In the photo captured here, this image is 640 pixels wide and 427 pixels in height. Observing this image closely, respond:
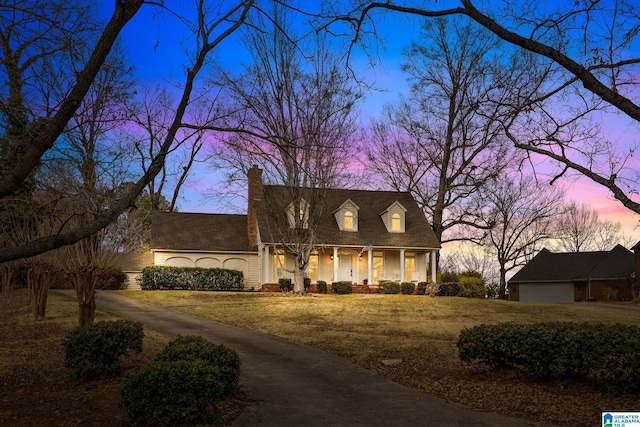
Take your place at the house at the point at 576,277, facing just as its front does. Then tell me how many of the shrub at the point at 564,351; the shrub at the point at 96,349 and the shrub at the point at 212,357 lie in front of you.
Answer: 3

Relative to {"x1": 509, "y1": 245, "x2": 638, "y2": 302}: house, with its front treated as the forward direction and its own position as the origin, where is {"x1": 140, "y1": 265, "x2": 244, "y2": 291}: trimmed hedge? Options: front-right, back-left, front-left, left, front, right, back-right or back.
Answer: front-right

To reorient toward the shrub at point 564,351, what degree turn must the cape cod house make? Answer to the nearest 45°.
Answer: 0° — it already faces it

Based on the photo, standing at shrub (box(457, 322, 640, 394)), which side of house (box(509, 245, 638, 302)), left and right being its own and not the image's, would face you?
front

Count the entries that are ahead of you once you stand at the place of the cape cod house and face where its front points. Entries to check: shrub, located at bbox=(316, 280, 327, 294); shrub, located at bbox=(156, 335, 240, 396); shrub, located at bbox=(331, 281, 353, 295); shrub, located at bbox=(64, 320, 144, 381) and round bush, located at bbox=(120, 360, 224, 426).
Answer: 5

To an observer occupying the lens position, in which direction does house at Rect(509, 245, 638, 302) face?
facing the viewer

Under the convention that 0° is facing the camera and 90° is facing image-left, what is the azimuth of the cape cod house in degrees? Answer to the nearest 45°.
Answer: approximately 0°

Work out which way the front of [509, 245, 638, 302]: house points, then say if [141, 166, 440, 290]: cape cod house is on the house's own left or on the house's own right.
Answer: on the house's own right

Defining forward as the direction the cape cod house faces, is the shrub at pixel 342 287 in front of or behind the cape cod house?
in front

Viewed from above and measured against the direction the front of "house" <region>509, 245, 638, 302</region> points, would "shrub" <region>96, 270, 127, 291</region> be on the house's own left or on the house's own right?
on the house's own right

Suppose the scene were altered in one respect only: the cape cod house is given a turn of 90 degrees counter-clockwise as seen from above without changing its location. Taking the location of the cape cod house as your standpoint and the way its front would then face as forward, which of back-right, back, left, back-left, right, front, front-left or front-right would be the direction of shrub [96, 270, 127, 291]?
back

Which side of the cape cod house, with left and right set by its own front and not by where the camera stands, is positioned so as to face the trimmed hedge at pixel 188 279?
right

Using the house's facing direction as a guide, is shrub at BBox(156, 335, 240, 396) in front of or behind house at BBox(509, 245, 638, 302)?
in front

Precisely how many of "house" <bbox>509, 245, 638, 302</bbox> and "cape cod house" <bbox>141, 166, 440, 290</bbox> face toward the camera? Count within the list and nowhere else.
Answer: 2
